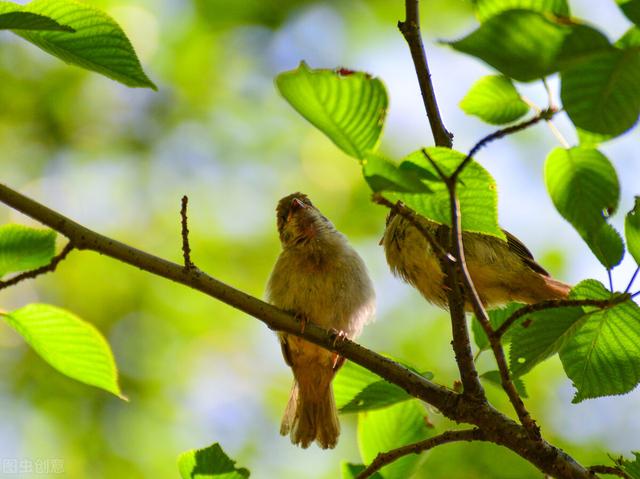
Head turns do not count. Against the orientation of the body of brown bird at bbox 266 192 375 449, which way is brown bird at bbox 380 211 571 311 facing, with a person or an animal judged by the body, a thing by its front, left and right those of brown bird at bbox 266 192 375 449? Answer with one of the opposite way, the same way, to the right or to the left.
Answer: to the right

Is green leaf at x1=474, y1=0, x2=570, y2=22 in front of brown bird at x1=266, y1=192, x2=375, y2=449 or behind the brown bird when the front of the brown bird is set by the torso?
in front

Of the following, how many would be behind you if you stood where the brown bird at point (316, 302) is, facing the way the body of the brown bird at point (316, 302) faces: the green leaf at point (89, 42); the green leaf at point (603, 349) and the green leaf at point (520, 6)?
0

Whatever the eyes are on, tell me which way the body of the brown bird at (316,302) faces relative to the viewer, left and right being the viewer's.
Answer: facing the viewer

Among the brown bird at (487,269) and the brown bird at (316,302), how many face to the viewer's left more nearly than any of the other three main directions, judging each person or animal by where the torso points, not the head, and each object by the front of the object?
1

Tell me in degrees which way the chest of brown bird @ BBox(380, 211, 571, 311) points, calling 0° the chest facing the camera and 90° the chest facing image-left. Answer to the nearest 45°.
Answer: approximately 90°

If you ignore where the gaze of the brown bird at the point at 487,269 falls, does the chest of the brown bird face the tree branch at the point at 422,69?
yes
